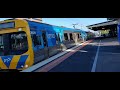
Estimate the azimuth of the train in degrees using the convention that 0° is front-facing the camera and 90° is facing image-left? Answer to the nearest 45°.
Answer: approximately 45°
